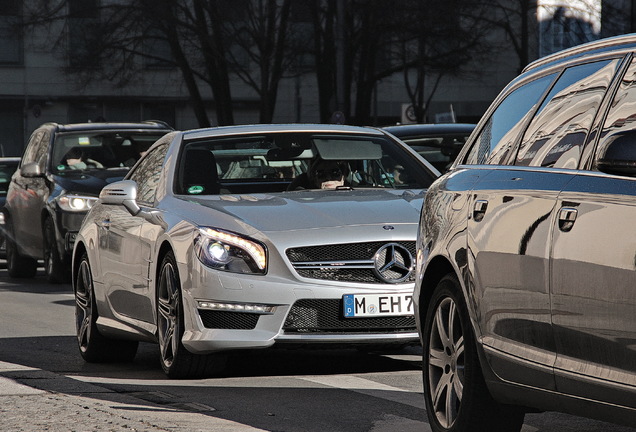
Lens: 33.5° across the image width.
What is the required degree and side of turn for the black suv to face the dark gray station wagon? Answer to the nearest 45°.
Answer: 0° — it already faces it

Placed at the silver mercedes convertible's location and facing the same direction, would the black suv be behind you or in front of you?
behind

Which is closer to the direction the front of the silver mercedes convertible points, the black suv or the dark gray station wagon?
the dark gray station wagon

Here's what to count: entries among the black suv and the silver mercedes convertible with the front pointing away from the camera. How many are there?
0

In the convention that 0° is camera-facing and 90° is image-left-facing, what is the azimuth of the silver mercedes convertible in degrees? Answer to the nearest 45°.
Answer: approximately 315°

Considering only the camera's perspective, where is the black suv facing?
facing the viewer

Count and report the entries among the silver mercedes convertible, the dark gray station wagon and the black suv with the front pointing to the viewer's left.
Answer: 0

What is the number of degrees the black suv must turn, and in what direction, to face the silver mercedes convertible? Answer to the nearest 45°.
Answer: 0° — it already faces it
